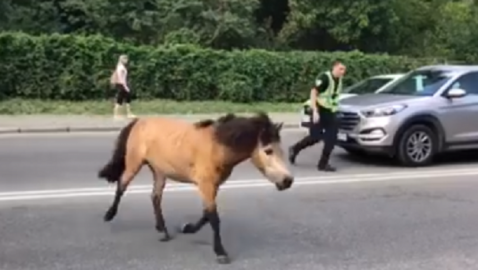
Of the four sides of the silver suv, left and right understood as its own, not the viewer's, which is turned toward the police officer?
front

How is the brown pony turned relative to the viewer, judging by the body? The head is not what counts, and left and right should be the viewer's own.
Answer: facing the viewer and to the right of the viewer

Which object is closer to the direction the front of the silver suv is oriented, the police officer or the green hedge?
the police officer

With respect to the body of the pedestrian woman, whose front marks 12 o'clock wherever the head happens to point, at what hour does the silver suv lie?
The silver suv is roughly at 2 o'clock from the pedestrian woman.

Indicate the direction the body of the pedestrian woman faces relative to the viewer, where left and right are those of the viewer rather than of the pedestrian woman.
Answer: facing to the right of the viewer

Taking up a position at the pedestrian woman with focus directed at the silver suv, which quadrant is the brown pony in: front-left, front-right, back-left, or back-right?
front-right

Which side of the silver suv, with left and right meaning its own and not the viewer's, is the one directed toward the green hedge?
right

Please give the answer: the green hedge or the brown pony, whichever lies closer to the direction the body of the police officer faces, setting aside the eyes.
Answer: the brown pony

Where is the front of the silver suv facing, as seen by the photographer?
facing the viewer and to the left of the viewer
